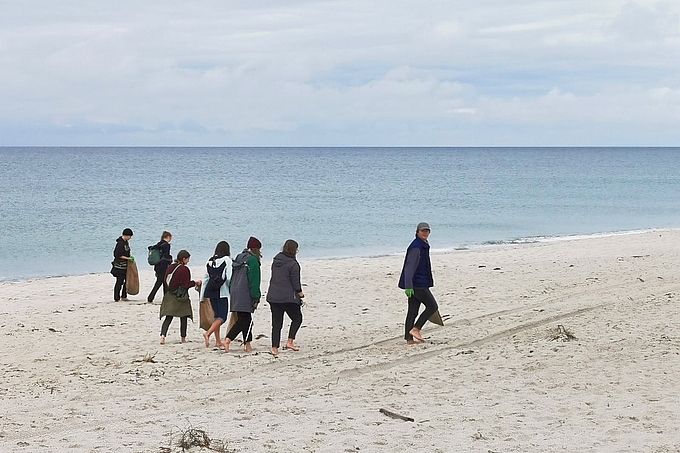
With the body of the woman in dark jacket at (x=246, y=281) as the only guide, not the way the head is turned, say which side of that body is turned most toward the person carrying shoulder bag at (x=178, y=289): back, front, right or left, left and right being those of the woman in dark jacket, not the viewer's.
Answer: left

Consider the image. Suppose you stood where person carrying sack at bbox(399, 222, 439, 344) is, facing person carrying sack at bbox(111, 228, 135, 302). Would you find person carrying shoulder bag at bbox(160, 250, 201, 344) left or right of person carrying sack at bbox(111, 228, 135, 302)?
left

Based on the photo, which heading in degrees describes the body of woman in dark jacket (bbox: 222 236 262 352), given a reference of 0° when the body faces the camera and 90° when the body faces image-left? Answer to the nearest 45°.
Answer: approximately 225°

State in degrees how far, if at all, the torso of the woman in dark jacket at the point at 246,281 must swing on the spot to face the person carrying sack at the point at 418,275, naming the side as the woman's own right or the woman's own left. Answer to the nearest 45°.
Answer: approximately 45° to the woman's own right

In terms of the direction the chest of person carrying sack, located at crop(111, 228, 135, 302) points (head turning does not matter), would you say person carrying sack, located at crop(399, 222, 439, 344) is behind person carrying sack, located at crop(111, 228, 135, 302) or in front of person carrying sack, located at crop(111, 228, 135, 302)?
in front

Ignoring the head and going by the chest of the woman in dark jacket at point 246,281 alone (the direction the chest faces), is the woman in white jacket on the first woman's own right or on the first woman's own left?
on the first woman's own left

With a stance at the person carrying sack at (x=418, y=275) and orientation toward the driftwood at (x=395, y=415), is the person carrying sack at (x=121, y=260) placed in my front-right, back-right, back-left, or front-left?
back-right

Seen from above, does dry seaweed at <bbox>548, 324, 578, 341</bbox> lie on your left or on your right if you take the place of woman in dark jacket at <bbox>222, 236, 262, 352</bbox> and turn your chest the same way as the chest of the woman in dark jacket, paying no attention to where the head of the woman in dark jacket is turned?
on your right

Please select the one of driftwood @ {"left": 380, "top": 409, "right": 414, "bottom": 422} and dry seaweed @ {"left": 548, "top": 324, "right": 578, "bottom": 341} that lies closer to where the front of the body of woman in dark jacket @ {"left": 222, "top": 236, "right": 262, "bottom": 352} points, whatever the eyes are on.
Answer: the dry seaweed
